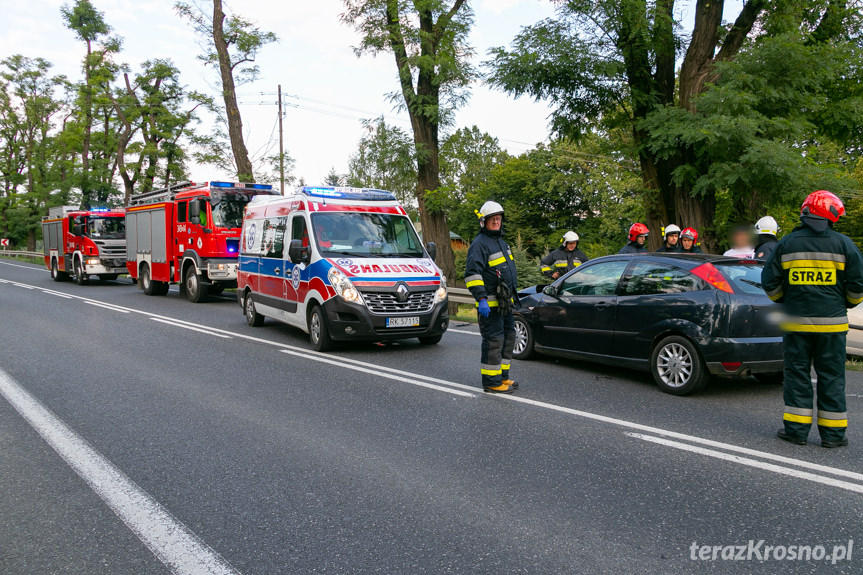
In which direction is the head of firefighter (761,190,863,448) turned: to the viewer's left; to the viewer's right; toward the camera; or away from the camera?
away from the camera

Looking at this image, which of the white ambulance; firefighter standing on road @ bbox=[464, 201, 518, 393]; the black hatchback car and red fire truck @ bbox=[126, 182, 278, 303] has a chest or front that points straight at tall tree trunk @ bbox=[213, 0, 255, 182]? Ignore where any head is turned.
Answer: the black hatchback car

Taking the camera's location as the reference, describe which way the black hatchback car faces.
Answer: facing away from the viewer and to the left of the viewer

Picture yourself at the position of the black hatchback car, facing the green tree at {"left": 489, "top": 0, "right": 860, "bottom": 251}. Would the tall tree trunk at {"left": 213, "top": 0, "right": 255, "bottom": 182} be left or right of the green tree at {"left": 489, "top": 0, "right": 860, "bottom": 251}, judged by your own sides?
left

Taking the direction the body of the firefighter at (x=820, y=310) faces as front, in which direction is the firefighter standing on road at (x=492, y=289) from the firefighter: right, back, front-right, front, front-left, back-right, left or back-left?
left

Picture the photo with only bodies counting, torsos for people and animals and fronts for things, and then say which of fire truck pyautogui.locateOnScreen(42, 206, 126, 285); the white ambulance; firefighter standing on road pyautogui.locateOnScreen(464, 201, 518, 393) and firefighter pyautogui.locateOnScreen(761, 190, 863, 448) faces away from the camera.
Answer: the firefighter

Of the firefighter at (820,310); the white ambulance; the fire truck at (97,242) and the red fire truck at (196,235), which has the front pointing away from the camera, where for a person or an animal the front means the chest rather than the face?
the firefighter

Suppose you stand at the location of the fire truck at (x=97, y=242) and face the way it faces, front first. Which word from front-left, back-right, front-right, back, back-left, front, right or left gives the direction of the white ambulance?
front-right

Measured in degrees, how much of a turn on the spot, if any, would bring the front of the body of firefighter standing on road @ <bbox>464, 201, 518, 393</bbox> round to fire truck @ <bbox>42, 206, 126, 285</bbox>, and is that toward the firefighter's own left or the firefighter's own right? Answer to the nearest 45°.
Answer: approximately 180°

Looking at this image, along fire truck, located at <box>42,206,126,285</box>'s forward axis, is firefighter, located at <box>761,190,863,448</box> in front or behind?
in front

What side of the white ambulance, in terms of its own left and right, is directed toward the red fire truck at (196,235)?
back

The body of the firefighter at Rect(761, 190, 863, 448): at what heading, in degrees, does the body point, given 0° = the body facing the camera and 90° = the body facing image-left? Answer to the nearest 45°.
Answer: approximately 180°

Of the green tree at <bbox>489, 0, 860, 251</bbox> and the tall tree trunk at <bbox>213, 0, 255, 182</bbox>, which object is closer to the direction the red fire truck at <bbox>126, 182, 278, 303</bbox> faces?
the green tree

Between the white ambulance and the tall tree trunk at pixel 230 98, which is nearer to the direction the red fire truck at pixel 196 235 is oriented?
the white ambulance

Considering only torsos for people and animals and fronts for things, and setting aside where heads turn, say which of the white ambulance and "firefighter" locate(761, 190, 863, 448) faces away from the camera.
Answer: the firefighter

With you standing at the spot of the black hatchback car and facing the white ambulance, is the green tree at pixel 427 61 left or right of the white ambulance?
right

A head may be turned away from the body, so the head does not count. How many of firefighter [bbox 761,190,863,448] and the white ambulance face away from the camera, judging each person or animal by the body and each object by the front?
1
